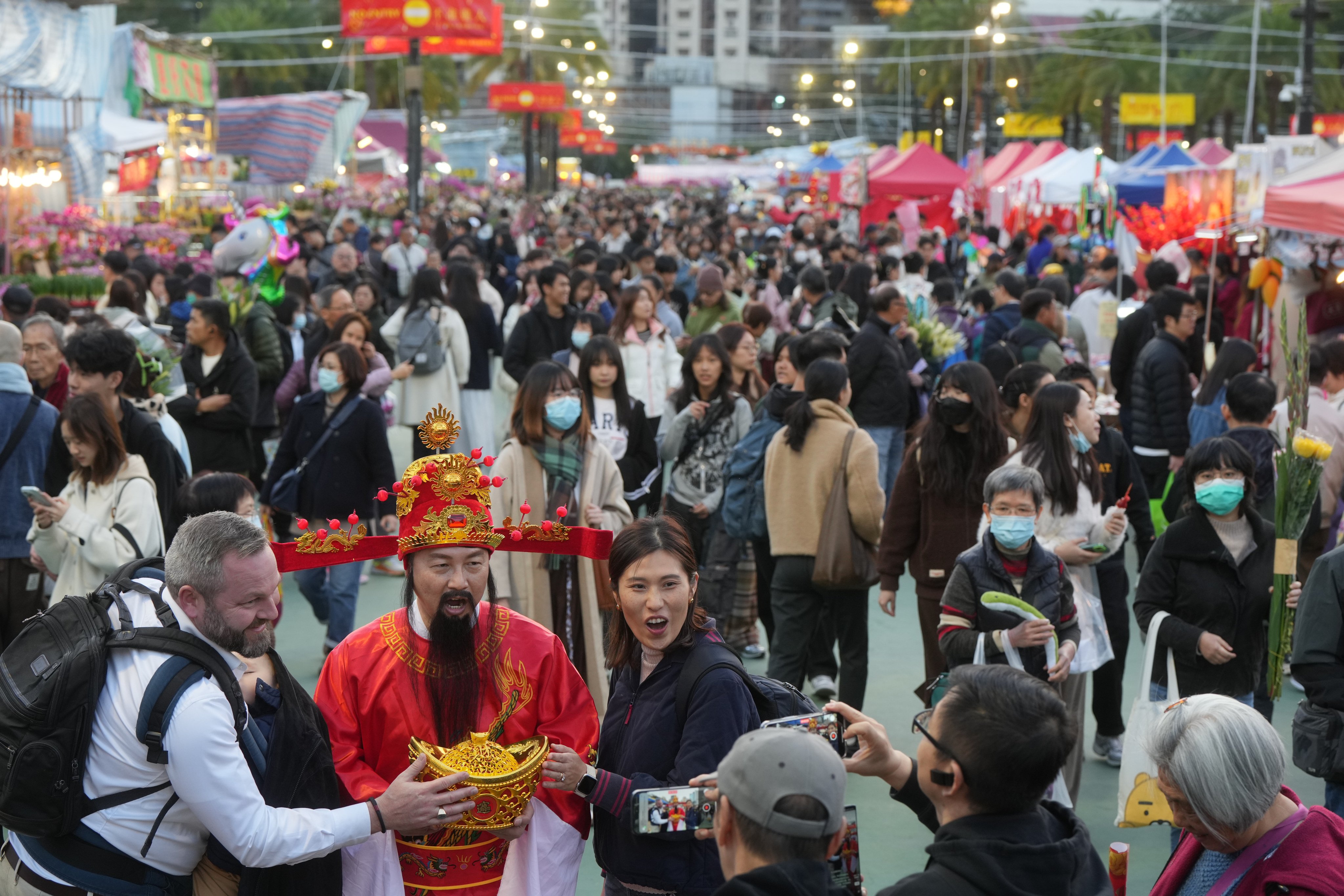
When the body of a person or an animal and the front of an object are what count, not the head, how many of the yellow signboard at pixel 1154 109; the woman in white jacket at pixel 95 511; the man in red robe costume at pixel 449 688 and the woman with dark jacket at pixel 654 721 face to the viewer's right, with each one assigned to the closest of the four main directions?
0

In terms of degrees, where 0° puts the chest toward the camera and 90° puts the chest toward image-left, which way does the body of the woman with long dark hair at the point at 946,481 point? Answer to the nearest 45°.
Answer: approximately 0°

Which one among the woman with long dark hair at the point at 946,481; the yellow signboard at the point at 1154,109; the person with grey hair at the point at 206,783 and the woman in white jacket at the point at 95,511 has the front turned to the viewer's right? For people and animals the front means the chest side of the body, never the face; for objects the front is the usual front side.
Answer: the person with grey hair

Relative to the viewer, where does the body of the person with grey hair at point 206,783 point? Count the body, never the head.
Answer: to the viewer's right

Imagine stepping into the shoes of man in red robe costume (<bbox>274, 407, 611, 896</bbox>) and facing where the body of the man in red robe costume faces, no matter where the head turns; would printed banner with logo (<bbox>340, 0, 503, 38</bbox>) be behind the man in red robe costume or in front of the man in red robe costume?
behind

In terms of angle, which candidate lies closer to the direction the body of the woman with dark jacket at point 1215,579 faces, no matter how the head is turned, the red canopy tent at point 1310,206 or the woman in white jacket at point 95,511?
the woman in white jacket

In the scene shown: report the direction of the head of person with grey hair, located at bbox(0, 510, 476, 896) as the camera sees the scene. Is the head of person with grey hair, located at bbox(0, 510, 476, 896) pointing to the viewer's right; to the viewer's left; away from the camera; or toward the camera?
to the viewer's right

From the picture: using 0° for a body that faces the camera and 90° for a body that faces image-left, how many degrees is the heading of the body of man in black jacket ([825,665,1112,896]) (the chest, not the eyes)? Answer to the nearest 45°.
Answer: approximately 135°

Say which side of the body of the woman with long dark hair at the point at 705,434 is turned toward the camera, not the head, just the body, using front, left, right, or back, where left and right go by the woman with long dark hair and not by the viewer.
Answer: front

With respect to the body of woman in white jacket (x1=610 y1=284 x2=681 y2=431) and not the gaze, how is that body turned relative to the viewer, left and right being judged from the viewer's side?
facing the viewer

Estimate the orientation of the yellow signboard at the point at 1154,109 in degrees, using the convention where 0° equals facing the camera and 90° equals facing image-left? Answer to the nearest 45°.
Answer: approximately 0°

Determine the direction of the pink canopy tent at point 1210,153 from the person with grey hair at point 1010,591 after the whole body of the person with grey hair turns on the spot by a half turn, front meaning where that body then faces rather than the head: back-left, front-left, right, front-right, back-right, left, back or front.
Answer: front
